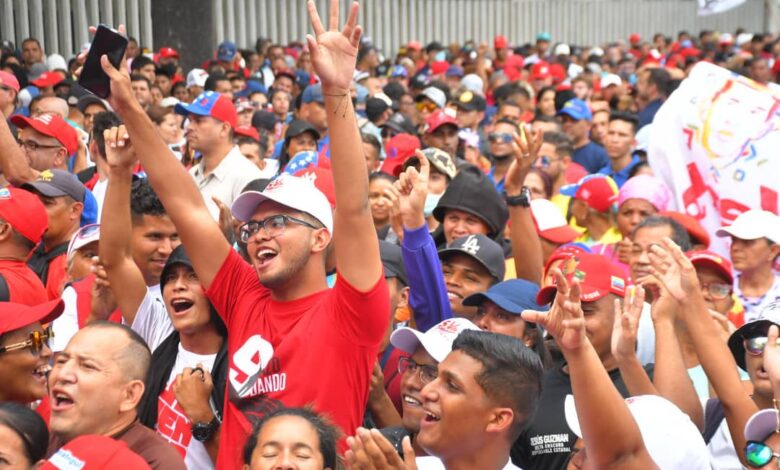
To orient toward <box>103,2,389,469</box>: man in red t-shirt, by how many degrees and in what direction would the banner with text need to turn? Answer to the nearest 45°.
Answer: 0° — it already faces them

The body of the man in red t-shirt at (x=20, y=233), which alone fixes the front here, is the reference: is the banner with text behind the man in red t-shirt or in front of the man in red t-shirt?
behind

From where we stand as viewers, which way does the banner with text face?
facing the viewer

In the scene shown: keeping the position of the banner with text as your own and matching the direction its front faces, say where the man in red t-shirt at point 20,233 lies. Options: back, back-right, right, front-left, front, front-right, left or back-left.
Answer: front-right

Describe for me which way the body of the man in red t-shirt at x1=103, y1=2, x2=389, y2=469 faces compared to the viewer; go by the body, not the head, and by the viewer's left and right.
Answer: facing the viewer and to the left of the viewer

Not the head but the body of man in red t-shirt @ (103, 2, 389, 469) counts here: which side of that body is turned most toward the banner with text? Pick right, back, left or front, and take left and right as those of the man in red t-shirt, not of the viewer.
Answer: back

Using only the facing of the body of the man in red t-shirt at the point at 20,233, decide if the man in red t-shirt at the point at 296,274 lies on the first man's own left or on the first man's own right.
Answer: on the first man's own left
